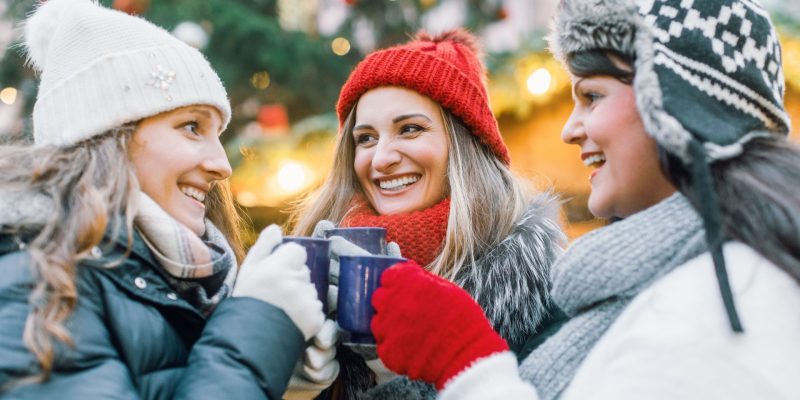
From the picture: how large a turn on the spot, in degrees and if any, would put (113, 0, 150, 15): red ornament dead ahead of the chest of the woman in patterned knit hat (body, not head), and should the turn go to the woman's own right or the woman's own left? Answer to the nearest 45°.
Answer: approximately 45° to the woman's own right

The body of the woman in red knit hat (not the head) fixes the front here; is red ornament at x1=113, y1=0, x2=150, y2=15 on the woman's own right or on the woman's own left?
on the woman's own right

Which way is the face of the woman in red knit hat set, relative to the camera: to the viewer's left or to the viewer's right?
to the viewer's left

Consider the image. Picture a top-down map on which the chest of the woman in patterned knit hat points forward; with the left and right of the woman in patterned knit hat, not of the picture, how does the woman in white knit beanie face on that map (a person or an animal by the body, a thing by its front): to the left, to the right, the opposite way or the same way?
the opposite way

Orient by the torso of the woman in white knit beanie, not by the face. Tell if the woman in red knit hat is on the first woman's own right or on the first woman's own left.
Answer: on the first woman's own left

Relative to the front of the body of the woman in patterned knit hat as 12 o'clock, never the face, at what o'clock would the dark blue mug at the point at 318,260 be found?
The dark blue mug is roughly at 12 o'clock from the woman in patterned knit hat.

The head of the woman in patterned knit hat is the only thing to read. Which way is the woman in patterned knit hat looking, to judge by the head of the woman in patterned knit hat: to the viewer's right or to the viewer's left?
to the viewer's left

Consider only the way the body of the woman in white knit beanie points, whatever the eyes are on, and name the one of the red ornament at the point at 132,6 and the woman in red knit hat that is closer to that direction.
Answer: the woman in red knit hat

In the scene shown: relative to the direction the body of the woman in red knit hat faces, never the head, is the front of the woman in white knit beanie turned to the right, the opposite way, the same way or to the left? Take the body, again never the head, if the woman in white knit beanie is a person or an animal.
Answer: to the left

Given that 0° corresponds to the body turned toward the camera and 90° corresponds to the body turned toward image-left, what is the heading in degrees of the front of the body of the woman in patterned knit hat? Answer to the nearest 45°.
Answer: approximately 90°

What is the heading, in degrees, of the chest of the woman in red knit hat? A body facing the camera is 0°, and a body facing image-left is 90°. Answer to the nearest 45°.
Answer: approximately 45°

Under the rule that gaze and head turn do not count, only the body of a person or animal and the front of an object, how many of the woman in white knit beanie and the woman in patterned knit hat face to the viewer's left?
1
